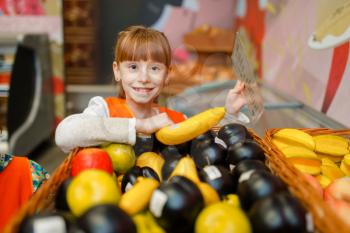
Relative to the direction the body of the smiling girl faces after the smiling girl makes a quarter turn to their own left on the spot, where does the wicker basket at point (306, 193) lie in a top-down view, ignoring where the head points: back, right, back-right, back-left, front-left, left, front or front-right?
front-right

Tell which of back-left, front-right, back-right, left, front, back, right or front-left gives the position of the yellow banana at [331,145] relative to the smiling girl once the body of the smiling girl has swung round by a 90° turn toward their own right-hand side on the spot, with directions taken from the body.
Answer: back

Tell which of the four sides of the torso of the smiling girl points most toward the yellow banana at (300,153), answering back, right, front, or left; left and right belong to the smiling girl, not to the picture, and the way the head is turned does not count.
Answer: left

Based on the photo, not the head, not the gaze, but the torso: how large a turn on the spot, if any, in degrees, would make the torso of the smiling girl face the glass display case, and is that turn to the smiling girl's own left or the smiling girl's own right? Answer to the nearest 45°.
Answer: approximately 135° to the smiling girl's own left

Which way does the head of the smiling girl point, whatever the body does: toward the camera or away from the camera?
toward the camera

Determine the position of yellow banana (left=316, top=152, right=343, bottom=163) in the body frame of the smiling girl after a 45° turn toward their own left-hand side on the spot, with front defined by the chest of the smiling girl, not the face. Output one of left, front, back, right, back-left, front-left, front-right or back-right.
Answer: front-left

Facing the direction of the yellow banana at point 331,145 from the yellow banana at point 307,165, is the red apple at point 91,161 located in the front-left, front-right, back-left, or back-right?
back-left

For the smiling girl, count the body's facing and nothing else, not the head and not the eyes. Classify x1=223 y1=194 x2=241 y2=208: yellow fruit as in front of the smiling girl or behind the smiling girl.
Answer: in front

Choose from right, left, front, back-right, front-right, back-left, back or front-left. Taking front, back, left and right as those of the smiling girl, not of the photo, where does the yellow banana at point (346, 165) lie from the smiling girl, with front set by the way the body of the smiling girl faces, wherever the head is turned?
left

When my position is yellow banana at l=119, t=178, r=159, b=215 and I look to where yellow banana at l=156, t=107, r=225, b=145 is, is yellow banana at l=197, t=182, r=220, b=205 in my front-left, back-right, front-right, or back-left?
front-right

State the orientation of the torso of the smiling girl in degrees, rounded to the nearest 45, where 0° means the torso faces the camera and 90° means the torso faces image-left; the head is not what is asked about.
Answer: approximately 0°

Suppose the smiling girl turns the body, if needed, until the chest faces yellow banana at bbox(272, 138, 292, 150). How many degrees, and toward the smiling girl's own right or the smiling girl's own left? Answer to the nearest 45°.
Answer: approximately 90° to the smiling girl's own left
